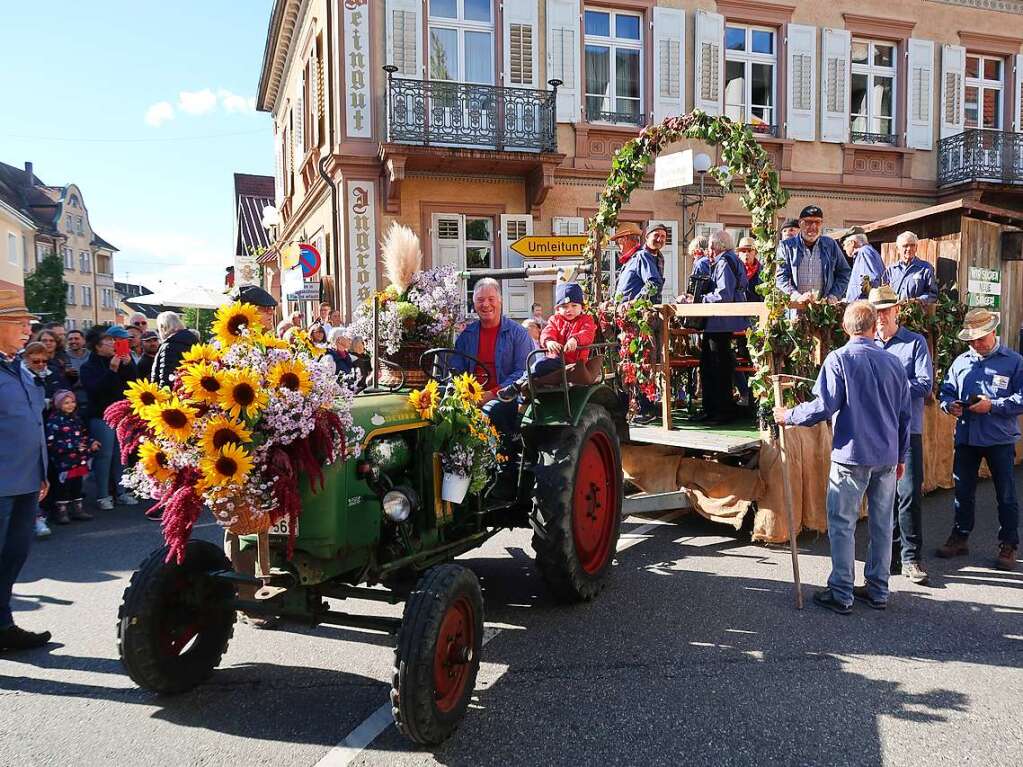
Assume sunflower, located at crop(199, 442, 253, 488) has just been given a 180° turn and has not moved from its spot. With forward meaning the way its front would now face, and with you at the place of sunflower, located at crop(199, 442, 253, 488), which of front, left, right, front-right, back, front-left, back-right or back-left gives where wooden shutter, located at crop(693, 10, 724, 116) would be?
front-right

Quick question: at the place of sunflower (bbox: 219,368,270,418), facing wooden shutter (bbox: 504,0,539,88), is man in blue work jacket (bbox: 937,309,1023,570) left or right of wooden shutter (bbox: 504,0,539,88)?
right

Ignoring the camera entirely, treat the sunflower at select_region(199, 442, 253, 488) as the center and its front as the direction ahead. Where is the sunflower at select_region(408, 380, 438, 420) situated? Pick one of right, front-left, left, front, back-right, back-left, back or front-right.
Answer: back-left

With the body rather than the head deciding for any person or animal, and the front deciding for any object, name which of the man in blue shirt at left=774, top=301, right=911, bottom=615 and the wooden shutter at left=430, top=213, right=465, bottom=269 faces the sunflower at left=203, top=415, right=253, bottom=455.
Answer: the wooden shutter

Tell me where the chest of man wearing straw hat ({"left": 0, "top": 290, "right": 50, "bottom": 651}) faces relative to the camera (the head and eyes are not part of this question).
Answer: to the viewer's right

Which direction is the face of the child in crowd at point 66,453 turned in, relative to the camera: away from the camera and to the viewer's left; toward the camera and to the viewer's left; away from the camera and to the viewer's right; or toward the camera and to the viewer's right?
toward the camera and to the viewer's right

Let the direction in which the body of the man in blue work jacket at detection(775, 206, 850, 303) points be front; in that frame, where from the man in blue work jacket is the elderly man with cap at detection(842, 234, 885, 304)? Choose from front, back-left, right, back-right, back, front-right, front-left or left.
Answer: back-left

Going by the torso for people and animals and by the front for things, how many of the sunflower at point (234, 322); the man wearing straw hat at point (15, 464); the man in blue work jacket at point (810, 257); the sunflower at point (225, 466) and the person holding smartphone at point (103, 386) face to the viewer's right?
2

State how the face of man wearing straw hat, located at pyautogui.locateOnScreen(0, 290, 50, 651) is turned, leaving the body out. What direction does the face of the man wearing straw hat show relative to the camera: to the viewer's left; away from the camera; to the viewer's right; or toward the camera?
to the viewer's right
